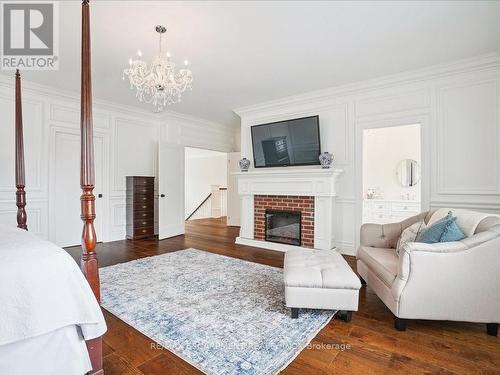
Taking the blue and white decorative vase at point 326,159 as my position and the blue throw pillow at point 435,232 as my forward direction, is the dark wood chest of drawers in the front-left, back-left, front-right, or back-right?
back-right

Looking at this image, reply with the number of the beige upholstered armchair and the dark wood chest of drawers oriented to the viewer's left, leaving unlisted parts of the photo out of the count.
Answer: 1

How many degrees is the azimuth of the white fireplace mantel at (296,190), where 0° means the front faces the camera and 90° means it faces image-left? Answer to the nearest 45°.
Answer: approximately 45°

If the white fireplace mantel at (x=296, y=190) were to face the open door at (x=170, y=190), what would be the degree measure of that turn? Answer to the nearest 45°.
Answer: approximately 45° to its right

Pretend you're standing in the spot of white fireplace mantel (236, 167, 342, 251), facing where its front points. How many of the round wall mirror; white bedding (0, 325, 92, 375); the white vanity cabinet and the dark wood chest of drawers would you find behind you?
2

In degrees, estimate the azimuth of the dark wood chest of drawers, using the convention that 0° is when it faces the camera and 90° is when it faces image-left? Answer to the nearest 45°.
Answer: approximately 315°

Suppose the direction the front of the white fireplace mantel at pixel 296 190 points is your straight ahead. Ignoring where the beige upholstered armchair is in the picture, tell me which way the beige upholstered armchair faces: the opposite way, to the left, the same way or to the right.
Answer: to the right

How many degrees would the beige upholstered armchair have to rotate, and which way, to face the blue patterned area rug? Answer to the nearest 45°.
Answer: approximately 45° to its left

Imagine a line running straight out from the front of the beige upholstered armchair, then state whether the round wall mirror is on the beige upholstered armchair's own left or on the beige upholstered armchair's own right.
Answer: on the beige upholstered armchair's own right

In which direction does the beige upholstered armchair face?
to the viewer's left

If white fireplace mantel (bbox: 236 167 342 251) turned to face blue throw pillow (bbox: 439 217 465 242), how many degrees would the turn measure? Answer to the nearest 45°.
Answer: approximately 90° to its left
